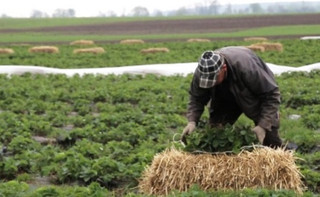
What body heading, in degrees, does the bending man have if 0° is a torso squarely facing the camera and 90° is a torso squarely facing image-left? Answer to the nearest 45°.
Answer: approximately 45°
